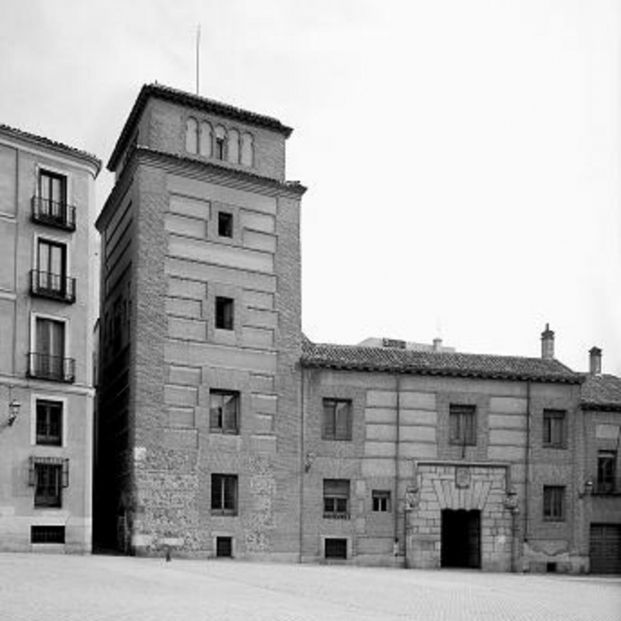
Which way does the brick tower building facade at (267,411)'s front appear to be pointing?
toward the camera

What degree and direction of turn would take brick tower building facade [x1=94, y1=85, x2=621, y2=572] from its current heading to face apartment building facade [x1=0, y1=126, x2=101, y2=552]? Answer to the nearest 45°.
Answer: approximately 45° to its right
